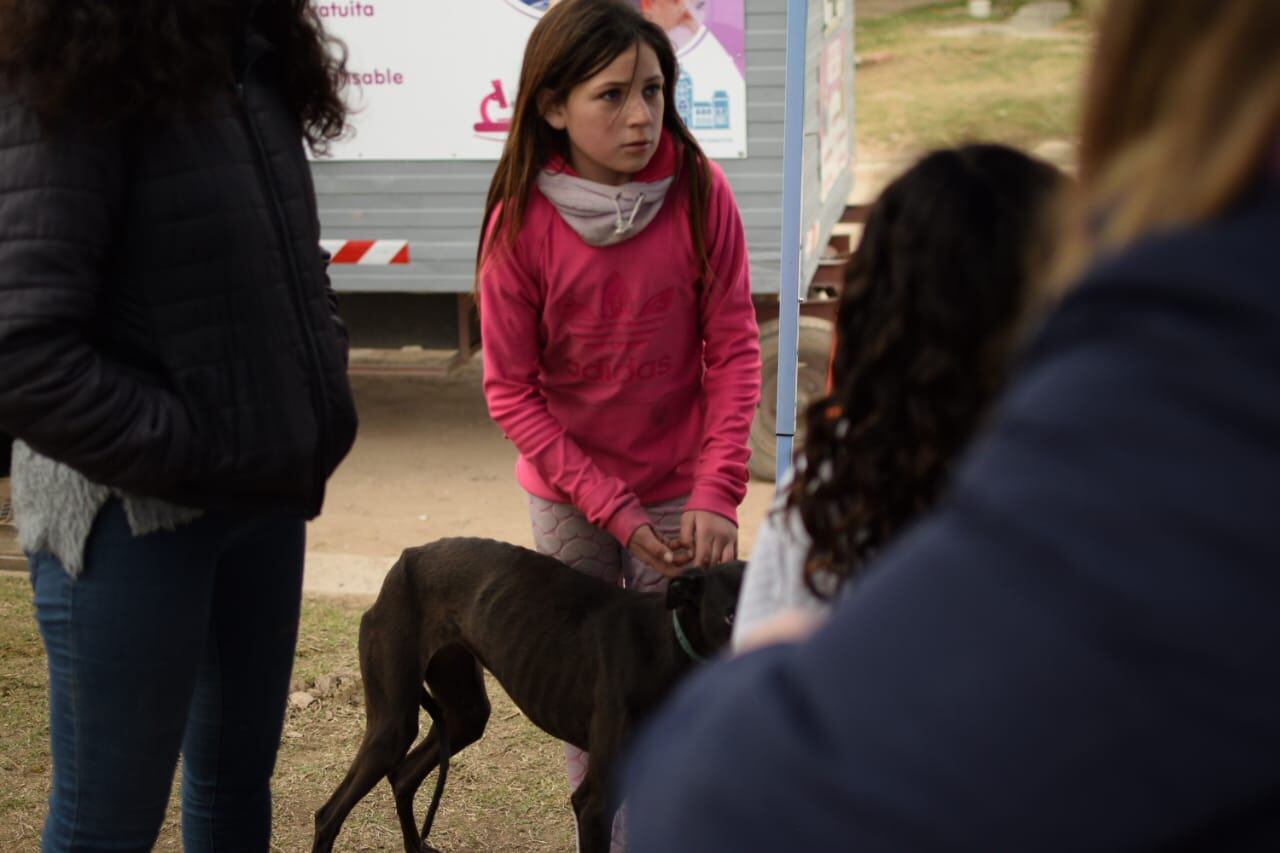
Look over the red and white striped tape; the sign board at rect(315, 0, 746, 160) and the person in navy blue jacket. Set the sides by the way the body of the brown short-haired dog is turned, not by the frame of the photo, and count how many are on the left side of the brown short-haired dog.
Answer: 2

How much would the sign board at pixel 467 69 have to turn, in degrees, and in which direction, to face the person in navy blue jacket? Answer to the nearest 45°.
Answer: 0° — it already faces them

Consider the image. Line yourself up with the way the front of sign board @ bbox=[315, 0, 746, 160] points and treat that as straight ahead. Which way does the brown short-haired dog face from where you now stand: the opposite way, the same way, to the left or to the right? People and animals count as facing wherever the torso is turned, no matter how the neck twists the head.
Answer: to the left

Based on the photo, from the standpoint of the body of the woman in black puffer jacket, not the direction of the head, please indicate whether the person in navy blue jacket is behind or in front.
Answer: in front

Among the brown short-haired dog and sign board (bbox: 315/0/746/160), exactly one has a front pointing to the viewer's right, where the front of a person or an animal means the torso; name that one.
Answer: the brown short-haired dog

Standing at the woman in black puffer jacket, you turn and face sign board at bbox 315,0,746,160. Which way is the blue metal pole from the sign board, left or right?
right

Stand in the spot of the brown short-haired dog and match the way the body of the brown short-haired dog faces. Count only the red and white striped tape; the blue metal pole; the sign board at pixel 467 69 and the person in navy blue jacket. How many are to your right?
1

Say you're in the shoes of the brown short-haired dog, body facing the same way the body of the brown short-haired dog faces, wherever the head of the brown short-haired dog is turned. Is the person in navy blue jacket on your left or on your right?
on your right

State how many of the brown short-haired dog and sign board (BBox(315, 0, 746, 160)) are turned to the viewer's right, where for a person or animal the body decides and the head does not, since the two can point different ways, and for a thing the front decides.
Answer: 1

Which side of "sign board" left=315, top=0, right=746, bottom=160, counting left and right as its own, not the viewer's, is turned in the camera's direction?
front

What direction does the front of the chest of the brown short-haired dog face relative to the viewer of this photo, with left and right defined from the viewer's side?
facing to the right of the viewer

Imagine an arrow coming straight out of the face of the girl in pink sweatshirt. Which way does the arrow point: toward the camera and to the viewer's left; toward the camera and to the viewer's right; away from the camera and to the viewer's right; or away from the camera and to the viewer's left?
toward the camera and to the viewer's right

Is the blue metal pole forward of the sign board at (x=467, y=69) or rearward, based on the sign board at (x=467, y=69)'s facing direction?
forward
